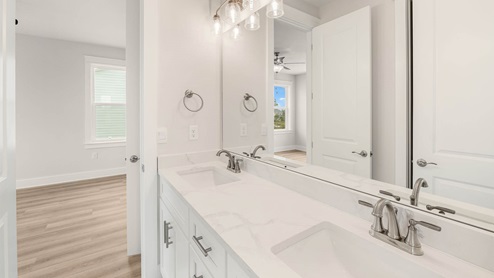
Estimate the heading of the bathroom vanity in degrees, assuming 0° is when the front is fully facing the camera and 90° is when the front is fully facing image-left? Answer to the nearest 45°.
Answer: approximately 45°

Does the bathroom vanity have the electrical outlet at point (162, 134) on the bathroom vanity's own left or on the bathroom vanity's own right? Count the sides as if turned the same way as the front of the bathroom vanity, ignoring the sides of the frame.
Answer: on the bathroom vanity's own right
